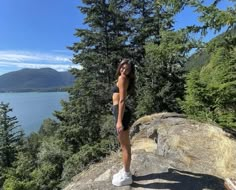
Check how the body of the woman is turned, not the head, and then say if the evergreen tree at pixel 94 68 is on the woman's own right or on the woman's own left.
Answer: on the woman's own right

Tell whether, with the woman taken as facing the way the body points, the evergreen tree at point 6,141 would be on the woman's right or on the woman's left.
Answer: on the woman's right
